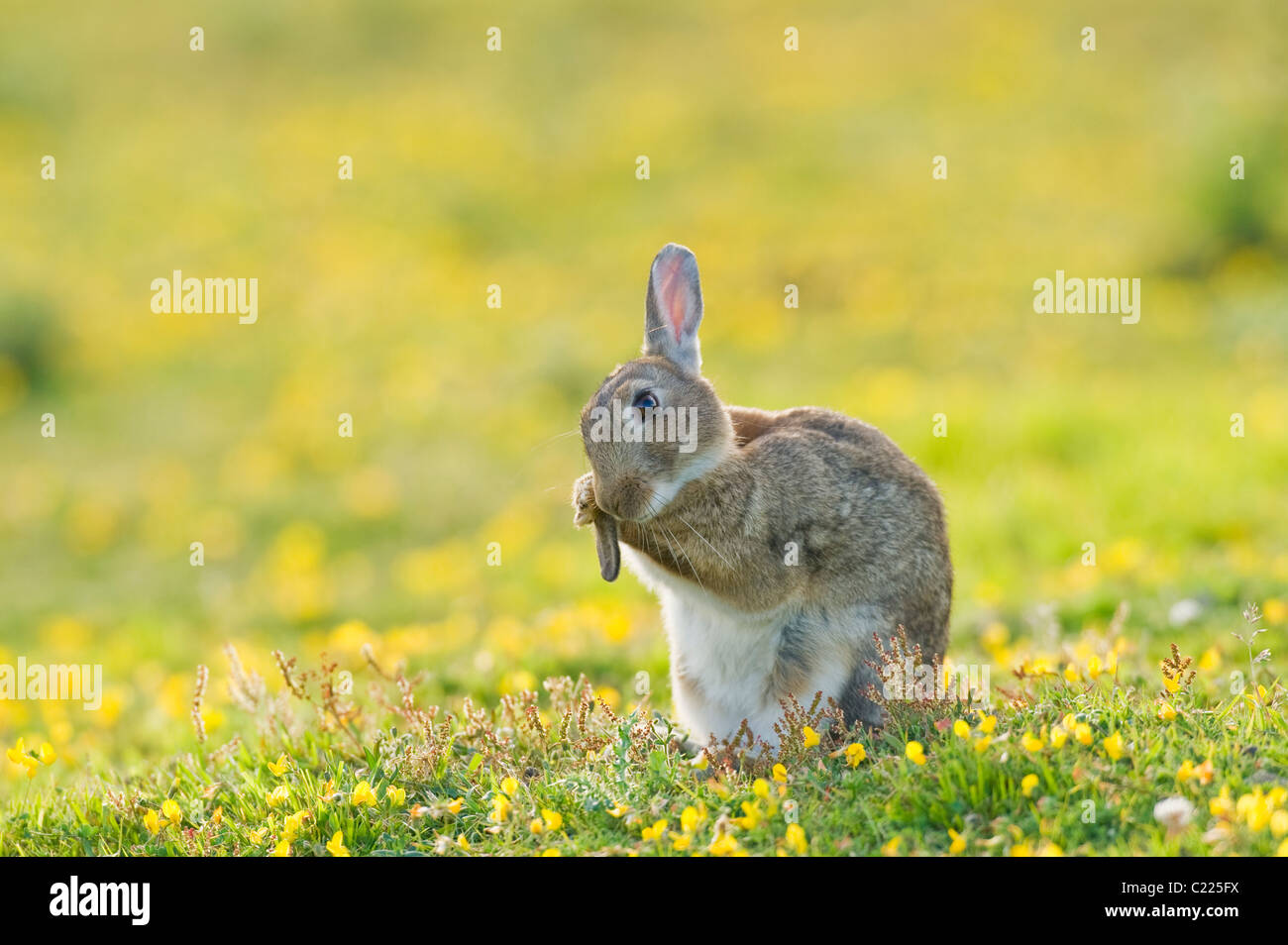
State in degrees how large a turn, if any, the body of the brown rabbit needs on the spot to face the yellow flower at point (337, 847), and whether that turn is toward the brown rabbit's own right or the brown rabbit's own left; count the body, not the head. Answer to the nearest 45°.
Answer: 0° — it already faces it

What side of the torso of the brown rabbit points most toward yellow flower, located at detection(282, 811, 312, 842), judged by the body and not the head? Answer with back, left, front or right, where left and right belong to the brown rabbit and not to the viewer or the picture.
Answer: front

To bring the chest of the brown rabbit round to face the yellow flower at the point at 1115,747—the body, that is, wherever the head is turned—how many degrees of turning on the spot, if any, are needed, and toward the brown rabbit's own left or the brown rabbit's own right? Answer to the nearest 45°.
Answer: approximately 90° to the brown rabbit's own left

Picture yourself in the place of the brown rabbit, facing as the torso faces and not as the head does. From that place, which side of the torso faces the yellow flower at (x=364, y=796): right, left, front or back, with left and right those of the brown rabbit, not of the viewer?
front

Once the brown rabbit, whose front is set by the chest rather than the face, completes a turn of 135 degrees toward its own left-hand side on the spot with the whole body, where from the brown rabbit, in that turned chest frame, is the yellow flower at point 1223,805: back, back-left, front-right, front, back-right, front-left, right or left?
front-right

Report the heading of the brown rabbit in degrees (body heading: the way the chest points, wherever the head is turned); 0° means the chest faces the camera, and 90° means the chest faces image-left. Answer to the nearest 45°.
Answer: approximately 45°

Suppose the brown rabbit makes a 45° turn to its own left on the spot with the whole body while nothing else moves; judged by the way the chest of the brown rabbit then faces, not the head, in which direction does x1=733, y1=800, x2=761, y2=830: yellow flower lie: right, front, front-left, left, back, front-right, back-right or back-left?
front

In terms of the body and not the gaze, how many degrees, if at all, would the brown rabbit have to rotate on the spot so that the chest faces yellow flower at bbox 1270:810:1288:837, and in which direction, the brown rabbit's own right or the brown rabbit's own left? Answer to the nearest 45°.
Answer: approximately 90° to the brown rabbit's own left

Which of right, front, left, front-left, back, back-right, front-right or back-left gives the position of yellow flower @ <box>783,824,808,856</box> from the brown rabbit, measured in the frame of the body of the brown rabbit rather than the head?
front-left

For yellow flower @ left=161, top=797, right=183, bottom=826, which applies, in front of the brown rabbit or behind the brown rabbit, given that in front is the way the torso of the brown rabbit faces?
in front
